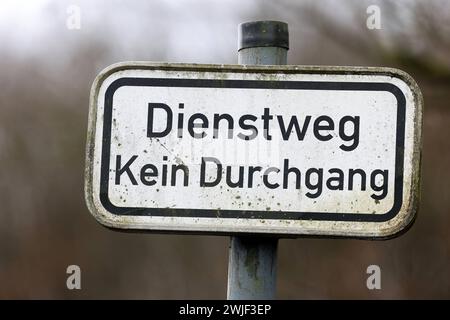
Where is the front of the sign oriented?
toward the camera
